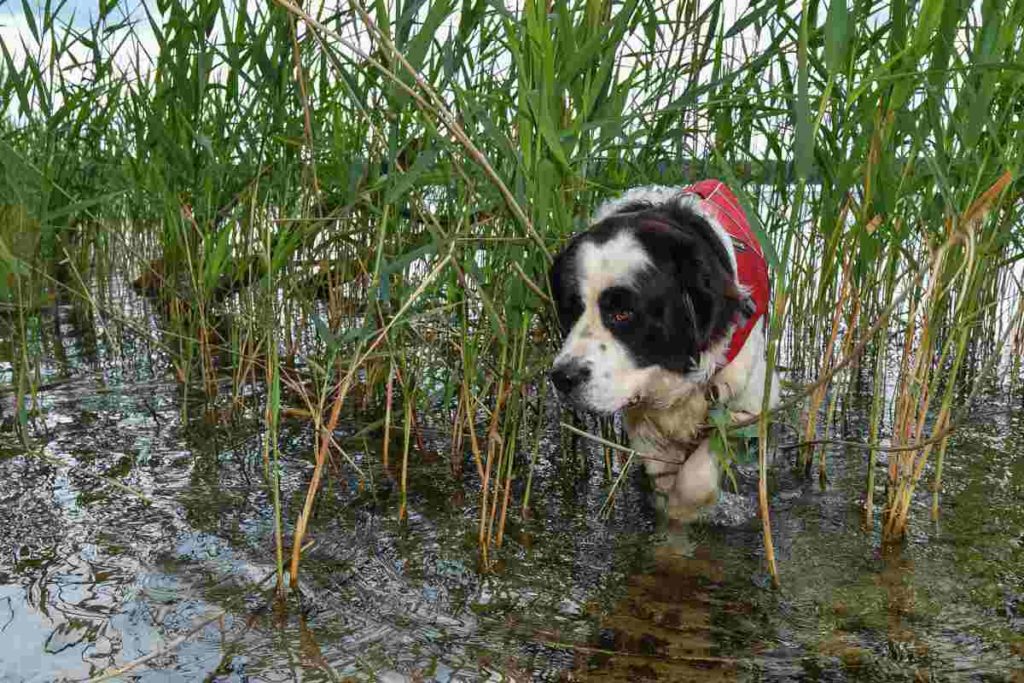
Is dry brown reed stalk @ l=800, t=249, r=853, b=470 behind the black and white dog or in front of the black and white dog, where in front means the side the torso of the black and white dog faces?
behind

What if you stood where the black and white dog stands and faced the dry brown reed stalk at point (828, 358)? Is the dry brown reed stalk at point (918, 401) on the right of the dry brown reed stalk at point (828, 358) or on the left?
right

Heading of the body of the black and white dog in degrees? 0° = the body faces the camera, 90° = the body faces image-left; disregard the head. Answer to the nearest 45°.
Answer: approximately 45°

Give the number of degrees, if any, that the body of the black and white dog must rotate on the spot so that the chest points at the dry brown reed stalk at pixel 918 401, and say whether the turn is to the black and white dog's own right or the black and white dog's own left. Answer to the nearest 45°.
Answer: approximately 135° to the black and white dog's own left
